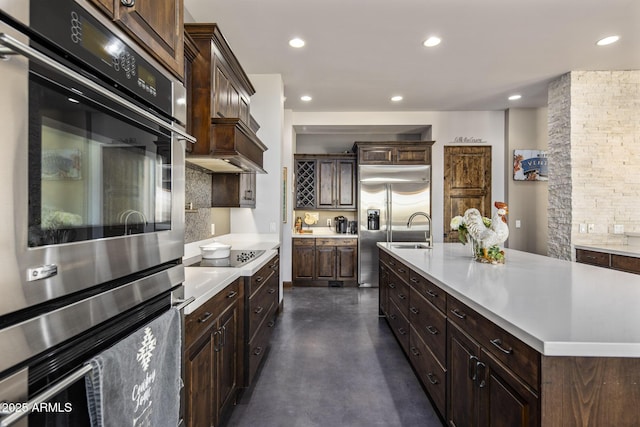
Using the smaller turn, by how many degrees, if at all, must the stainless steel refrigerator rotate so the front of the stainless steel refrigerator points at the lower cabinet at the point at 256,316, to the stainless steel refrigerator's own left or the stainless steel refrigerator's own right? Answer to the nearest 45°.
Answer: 0° — it already faces it

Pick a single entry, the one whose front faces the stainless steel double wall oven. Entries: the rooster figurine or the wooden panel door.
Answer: the wooden panel door

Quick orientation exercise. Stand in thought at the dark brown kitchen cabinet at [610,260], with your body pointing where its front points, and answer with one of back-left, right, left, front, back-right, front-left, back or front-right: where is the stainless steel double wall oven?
front-left

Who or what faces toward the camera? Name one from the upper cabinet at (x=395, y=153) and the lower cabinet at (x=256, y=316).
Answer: the upper cabinet

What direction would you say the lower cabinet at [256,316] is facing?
to the viewer's right

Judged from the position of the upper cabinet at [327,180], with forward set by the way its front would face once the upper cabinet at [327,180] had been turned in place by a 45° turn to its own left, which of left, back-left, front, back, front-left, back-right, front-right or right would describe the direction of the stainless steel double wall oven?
front-right

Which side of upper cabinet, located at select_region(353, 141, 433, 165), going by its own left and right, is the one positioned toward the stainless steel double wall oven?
front

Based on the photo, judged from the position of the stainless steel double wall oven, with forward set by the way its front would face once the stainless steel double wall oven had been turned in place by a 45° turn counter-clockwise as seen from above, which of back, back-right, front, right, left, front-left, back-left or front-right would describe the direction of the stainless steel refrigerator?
front-left

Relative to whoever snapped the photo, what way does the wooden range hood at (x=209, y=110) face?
facing to the right of the viewer

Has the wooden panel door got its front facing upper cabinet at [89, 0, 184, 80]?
yes

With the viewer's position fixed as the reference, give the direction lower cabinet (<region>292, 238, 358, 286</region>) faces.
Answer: facing the viewer

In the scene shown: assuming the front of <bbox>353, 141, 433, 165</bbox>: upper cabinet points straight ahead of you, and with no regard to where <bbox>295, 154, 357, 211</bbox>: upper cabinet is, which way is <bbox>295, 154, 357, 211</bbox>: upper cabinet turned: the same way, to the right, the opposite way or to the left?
the same way

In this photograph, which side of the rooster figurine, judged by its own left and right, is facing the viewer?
right

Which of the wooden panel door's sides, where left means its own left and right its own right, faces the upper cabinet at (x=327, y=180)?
right

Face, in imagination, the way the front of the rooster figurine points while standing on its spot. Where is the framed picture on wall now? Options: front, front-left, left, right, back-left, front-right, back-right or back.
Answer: left

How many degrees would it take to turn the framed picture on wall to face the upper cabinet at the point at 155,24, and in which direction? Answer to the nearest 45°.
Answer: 0° — it already faces it

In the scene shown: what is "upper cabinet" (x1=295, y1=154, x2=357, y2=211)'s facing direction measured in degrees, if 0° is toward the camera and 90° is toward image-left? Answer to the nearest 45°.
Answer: approximately 0°

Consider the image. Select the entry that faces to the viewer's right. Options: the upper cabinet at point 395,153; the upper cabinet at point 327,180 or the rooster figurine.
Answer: the rooster figurine

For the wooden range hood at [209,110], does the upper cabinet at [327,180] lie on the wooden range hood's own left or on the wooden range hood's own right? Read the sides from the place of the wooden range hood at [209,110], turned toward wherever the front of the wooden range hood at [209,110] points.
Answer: on the wooden range hood's own left

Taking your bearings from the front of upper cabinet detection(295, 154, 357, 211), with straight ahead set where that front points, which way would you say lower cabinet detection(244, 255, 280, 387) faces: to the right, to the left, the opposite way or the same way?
to the left
